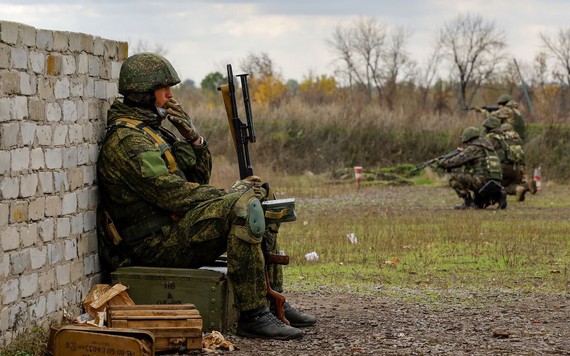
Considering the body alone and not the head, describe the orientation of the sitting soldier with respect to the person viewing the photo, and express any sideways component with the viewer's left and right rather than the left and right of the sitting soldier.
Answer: facing to the right of the viewer

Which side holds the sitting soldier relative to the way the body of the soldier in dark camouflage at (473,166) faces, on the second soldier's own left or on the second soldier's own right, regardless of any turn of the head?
on the second soldier's own left

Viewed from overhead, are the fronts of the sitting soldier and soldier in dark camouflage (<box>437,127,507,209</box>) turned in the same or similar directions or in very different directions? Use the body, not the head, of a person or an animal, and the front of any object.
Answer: very different directions

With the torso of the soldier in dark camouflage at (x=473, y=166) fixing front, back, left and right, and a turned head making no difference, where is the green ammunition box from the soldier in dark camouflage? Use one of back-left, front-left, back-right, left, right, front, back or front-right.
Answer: left

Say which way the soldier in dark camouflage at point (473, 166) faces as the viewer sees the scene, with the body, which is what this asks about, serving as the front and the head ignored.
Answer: to the viewer's left

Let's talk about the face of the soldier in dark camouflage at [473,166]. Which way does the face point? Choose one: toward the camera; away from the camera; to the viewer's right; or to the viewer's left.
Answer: to the viewer's left

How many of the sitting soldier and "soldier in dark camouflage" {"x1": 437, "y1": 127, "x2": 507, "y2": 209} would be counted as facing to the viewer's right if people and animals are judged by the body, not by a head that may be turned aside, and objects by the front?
1

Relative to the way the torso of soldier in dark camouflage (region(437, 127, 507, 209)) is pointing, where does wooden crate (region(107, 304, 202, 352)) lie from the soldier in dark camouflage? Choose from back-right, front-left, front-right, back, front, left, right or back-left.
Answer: left

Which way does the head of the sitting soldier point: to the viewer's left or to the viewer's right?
to the viewer's right
